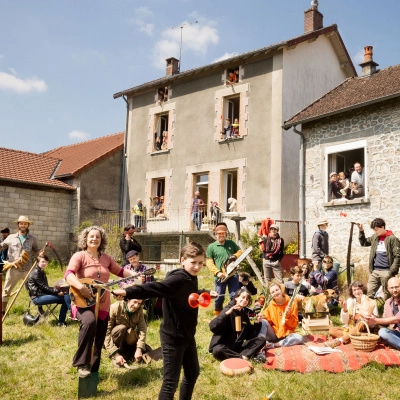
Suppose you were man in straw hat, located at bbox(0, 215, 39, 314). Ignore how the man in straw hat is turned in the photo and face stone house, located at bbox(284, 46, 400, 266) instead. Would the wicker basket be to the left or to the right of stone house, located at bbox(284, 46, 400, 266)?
right

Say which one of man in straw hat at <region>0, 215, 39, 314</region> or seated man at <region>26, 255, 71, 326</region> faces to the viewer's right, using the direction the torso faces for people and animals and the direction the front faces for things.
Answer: the seated man

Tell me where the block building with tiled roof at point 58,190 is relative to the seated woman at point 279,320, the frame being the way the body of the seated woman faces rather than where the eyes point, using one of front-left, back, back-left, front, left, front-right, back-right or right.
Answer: back-right

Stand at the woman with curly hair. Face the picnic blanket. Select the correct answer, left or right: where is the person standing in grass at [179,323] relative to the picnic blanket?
right

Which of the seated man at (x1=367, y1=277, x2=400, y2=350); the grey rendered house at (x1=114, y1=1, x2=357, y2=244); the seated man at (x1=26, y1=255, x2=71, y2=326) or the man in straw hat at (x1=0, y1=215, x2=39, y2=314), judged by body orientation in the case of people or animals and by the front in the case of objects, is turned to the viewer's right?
the seated man at (x1=26, y1=255, x2=71, y2=326)

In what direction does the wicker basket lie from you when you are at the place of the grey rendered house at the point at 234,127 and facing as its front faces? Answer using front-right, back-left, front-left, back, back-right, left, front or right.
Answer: front-left

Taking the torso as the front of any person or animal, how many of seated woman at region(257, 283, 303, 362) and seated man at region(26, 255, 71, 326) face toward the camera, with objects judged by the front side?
1

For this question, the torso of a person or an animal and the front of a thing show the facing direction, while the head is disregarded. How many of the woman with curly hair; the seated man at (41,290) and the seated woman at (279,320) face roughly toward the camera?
2
